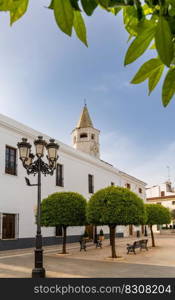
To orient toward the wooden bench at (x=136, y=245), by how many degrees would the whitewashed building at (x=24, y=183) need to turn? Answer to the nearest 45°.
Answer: approximately 45° to its left

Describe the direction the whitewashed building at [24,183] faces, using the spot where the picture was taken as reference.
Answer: facing the viewer and to the right of the viewer

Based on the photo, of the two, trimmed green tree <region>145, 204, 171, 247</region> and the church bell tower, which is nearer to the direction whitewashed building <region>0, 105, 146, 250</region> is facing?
the trimmed green tree

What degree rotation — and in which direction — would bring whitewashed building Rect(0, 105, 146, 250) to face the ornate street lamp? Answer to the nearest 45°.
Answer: approximately 45° to its right

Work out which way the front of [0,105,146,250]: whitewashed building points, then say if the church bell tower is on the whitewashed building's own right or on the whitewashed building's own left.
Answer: on the whitewashed building's own left

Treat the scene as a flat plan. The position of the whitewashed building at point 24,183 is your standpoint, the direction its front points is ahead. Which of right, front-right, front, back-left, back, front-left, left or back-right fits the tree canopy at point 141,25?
front-right
